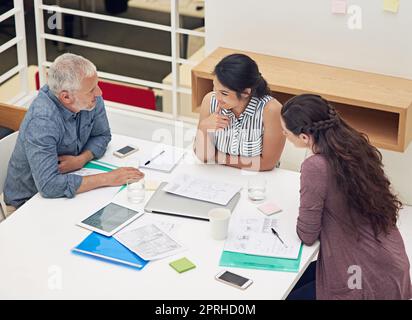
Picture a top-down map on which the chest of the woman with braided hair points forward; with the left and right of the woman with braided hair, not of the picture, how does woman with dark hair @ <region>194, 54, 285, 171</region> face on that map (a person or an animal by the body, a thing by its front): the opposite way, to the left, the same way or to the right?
to the left

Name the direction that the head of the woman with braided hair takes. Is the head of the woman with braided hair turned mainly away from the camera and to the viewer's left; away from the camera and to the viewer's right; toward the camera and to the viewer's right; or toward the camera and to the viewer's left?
away from the camera and to the viewer's left

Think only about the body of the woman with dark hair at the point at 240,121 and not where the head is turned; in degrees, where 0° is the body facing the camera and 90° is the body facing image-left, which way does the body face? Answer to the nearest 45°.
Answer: approximately 45°

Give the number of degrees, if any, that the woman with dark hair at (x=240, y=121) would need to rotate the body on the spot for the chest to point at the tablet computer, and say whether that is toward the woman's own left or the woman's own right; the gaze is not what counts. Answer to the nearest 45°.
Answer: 0° — they already face it

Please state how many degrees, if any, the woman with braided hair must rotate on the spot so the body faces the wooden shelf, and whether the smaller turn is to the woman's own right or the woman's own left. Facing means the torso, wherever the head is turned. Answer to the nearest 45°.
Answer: approximately 45° to the woman's own right

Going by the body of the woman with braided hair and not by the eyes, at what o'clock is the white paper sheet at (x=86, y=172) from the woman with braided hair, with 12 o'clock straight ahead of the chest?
The white paper sheet is roughly at 11 o'clock from the woman with braided hair.

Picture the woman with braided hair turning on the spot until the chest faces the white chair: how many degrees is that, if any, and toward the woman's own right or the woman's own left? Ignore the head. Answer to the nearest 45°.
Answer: approximately 45° to the woman's own left

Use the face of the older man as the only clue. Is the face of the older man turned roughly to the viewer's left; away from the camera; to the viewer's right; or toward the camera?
to the viewer's right

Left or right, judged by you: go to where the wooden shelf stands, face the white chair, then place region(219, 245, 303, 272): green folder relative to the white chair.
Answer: left

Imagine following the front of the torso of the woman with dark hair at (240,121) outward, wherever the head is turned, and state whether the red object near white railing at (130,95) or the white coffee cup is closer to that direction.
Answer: the white coffee cup

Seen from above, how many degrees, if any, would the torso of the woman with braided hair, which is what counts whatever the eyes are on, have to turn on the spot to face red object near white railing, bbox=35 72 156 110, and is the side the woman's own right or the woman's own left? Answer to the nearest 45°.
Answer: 0° — they already face it

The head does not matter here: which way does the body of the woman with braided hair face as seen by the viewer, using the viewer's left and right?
facing away from the viewer and to the left of the viewer

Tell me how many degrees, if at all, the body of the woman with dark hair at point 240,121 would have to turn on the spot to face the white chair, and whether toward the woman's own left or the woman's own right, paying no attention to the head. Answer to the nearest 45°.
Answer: approximately 45° to the woman's own right
